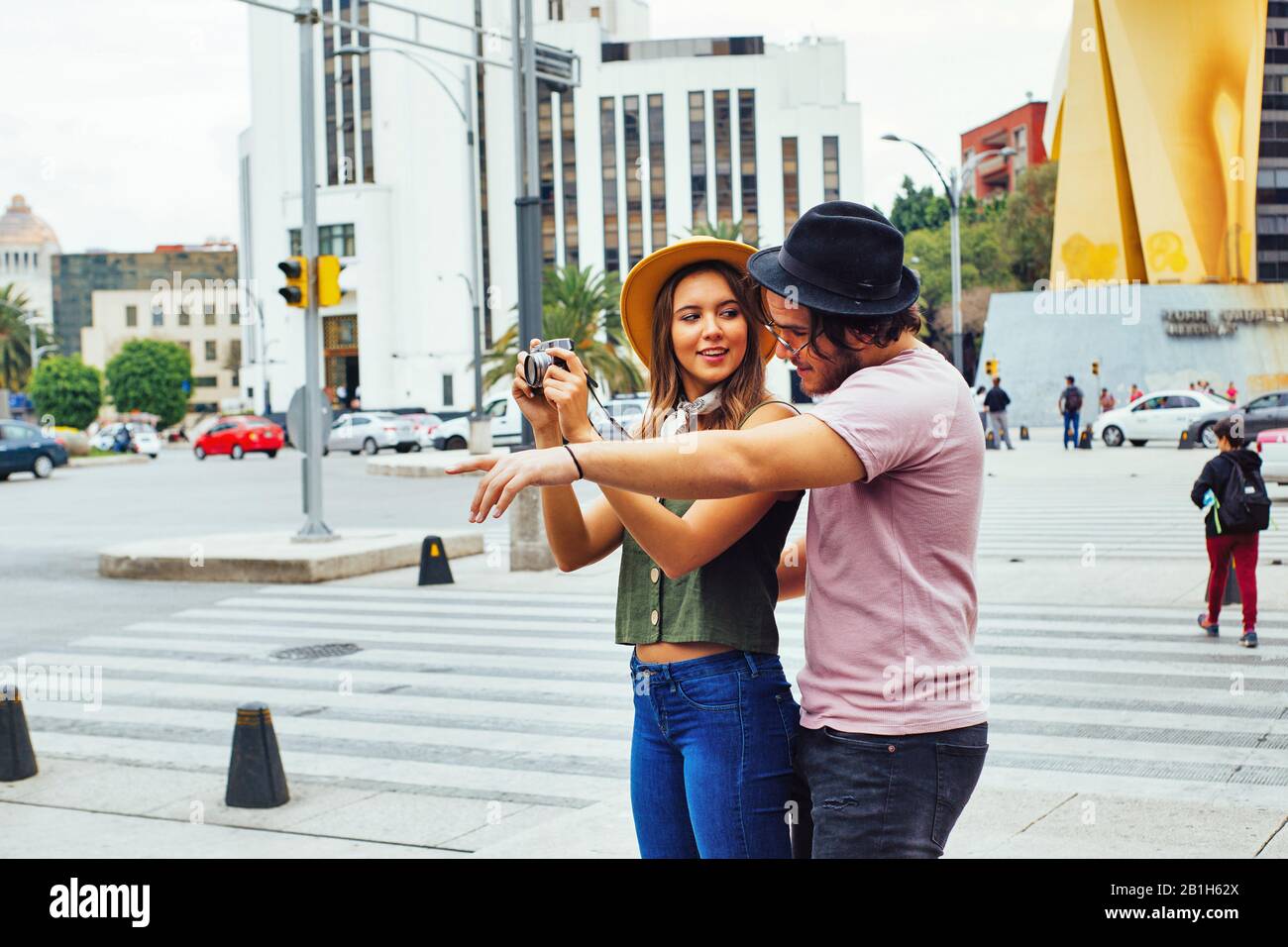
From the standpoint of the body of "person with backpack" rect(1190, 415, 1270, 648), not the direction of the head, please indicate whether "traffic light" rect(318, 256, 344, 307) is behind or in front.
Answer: in front

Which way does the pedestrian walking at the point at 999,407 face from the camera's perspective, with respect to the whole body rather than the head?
away from the camera

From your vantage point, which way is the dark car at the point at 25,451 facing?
to the viewer's left

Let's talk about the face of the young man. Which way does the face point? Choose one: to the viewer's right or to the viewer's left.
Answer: to the viewer's left

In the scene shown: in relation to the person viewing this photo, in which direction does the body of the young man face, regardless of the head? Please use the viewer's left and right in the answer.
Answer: facing to the left of the viewer

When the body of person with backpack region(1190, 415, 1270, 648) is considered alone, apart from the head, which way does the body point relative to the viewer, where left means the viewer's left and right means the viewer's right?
facing away from the viewer and to the left of the viewer

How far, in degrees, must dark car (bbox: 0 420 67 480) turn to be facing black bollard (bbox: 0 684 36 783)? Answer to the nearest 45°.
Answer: approximately 90° to its left

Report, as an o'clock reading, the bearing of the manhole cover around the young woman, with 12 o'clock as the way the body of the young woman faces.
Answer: The manhole cover is roughly at 4 o'clock from the young woman.

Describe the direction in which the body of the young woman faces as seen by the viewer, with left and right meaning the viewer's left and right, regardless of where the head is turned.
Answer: facing the viewer and to the left of the viewer

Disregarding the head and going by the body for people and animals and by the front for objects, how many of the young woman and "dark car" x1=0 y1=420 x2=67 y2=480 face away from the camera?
0

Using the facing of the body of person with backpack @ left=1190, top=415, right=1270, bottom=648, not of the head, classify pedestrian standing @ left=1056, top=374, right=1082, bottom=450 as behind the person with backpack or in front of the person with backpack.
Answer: in front
